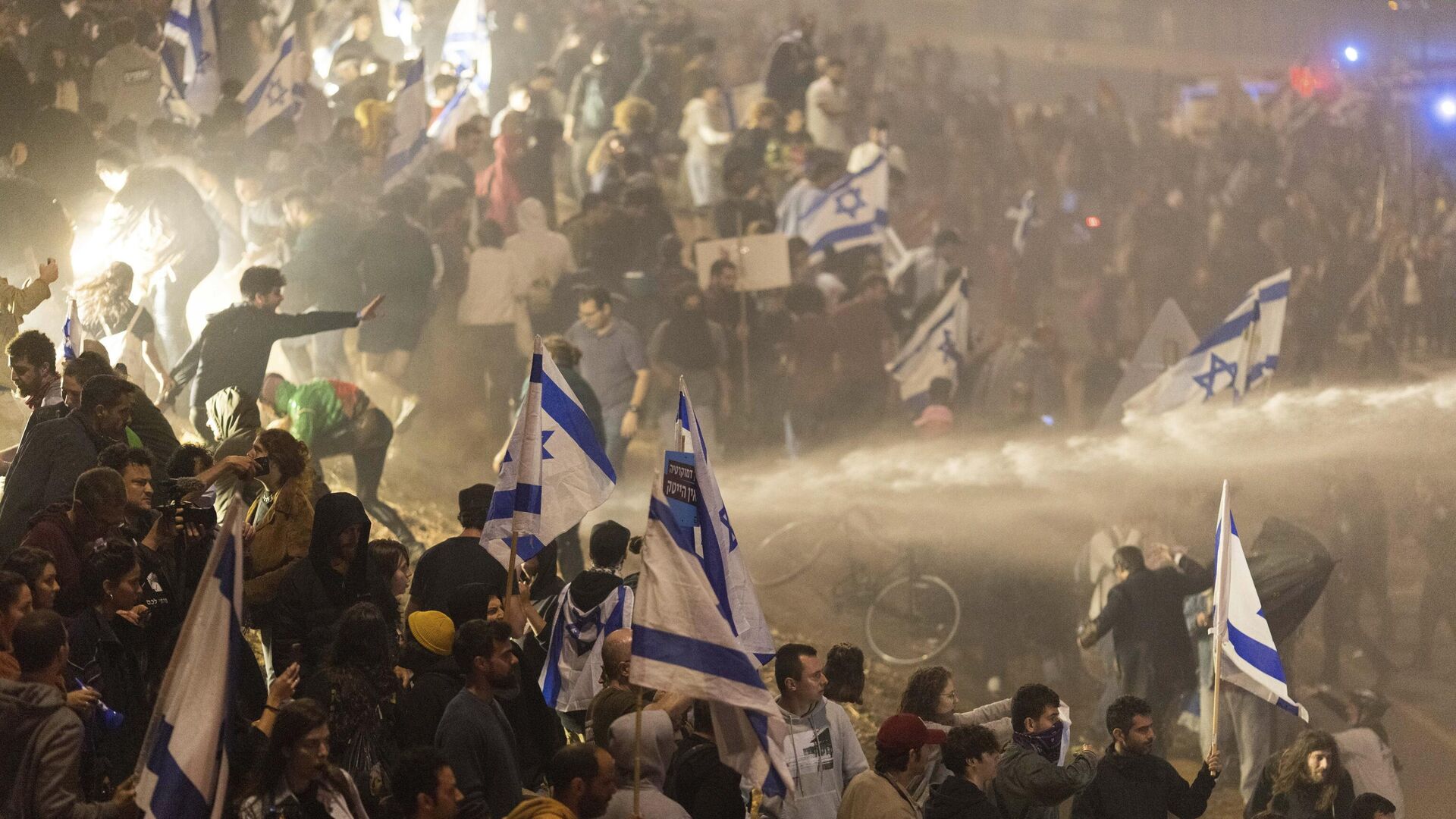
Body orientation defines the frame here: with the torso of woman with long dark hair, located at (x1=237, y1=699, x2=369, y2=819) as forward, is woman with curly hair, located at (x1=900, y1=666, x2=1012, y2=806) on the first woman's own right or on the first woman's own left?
on the first woman's own left

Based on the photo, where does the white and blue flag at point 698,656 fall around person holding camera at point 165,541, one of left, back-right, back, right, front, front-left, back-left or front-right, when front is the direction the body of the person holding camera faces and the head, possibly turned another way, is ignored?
front

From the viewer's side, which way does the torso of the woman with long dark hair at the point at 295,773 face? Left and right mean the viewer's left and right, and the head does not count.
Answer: facing the viewer and to the right of the viewer

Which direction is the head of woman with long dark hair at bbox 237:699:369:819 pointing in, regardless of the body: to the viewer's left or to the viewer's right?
to the viewer's right

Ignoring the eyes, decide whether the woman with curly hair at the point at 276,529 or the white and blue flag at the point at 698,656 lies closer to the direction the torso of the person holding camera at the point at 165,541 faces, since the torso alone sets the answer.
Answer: the white and blue flag

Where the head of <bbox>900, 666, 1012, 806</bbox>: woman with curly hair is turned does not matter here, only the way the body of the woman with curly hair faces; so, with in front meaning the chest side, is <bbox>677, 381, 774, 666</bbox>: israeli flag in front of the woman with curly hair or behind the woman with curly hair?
behind
